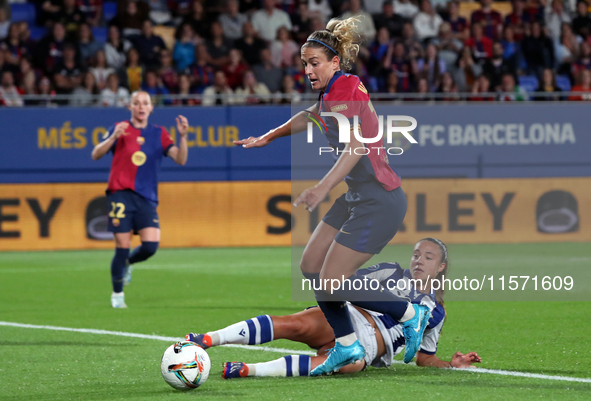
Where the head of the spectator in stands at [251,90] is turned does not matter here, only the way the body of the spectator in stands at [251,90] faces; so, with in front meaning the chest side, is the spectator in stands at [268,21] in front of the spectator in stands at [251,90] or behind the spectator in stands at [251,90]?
behind

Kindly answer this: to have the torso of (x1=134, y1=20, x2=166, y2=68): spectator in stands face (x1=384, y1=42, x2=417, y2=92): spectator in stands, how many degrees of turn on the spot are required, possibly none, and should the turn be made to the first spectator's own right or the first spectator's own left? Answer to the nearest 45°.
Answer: approximately 90° to the first spectator's own left

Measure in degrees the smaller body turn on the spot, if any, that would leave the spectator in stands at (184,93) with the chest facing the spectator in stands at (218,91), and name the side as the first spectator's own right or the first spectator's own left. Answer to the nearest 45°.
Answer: approximately 90° to the first spectator's own left

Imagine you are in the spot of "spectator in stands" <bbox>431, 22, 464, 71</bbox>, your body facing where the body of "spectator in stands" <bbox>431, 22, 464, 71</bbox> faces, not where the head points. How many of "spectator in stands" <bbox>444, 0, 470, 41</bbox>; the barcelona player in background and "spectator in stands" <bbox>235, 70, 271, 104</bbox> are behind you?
1

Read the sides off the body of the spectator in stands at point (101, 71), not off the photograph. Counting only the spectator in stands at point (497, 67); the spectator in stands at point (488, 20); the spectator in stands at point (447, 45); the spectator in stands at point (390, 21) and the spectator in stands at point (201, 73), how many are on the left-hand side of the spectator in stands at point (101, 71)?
5

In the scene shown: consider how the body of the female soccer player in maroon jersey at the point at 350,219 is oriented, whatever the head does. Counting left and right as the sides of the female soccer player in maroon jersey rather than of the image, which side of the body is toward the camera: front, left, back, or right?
left

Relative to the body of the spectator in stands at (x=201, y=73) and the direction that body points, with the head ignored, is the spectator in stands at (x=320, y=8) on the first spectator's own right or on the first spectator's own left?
on the first spectator's own left

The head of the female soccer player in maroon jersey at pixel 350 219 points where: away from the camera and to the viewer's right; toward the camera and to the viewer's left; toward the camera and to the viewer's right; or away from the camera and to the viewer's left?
toward the camera and to the viewer's left
